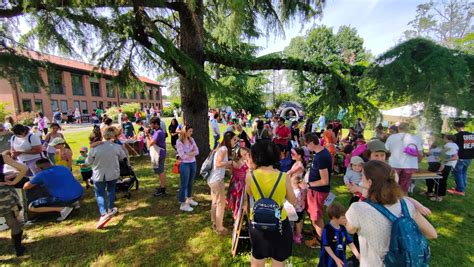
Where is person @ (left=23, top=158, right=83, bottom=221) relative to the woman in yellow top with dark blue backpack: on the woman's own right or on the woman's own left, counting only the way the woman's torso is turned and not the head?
on the woman's own left

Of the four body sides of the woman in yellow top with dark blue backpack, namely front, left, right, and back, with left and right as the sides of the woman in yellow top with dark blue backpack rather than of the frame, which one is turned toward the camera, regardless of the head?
back

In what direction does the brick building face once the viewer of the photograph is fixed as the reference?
facing the viewer and to the right of the viewer

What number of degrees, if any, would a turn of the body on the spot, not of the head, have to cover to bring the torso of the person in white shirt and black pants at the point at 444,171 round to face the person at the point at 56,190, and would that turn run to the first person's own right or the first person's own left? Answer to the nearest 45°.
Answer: approximately 45° to the first person's own left

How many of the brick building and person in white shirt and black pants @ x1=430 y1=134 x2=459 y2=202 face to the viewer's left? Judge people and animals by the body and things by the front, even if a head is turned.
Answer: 1

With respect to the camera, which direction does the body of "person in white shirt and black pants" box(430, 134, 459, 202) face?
to the viewer's left

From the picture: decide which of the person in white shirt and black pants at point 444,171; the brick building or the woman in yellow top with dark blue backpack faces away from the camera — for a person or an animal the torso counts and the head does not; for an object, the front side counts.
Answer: the woman in yellow top with dark blue backpack

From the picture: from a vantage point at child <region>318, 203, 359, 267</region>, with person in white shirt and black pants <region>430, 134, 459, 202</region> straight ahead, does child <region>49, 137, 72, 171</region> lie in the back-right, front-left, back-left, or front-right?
back-left

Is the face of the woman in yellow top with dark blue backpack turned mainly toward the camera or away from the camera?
away from the camera

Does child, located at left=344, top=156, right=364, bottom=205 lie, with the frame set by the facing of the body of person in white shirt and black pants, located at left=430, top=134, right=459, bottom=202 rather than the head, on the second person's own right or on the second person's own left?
on the second person's own left
